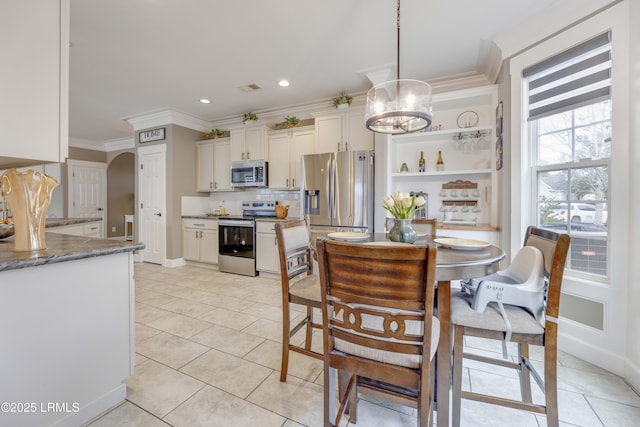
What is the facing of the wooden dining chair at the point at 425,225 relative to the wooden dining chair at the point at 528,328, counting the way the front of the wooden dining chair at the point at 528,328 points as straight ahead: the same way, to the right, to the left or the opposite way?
to the left

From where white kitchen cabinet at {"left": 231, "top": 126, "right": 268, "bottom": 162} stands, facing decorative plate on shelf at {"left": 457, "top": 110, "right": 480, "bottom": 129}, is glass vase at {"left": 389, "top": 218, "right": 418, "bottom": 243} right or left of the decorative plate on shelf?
right

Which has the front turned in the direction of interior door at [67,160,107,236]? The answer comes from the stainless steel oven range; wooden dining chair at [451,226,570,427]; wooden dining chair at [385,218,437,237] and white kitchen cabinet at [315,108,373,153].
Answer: wooden dining chair at [451,226,570,427]

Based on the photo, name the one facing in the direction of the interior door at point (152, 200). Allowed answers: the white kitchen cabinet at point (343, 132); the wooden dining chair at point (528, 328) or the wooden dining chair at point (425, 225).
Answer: the wooden dining chair at point (528, 328)

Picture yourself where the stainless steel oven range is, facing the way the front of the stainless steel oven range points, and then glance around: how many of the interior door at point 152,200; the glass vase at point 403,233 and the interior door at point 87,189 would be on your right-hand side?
2

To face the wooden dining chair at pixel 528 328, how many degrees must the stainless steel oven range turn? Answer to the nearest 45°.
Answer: approximately 45° to its left

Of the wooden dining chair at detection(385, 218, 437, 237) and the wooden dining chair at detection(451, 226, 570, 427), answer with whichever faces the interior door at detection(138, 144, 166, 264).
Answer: the wooden dining chair at detection(451, 226, 570, 427)

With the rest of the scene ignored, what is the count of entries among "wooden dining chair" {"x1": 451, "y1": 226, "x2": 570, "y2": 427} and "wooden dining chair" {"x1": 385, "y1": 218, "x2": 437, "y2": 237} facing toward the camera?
1

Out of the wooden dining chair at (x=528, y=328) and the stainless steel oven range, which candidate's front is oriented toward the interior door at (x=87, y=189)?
the wooden dining chair

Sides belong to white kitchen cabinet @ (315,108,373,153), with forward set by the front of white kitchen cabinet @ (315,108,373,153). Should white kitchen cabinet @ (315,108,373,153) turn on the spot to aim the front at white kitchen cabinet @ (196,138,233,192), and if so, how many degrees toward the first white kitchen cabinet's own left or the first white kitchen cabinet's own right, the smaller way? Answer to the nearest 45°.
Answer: approximately 135° to the first white kitchen cabinet's own right

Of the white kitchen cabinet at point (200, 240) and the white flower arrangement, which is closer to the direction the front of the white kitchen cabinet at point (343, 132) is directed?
the white flower arrangement

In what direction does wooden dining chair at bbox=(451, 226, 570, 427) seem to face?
to the viewer's left

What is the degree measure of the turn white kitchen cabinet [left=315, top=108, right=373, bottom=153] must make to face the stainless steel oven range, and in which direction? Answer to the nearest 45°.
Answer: approximately 90° to its right

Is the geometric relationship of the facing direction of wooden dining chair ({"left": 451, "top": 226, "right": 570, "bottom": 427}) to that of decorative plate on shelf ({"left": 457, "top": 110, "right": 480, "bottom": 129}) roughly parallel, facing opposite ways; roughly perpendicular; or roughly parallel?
roughly perpendicular

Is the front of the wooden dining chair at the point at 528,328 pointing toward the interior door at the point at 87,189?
yes
